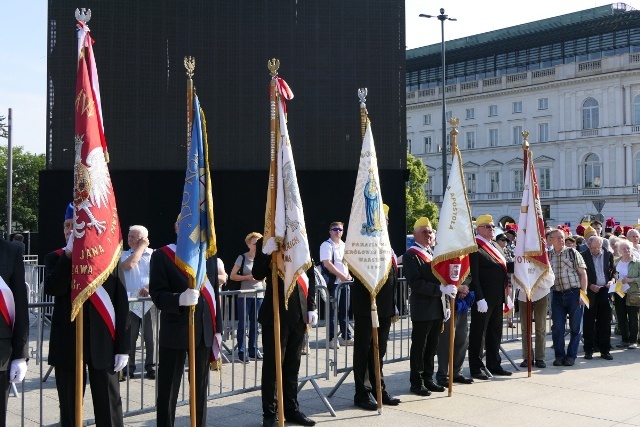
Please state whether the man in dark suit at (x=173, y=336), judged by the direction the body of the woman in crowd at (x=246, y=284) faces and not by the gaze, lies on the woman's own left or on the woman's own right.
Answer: on the woman's own right

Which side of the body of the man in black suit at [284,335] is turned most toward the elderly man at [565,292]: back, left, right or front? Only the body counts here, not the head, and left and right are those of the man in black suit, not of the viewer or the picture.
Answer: left

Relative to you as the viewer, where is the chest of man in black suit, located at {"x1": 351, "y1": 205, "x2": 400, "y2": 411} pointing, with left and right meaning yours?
facing the viewer and to the right of the viewer

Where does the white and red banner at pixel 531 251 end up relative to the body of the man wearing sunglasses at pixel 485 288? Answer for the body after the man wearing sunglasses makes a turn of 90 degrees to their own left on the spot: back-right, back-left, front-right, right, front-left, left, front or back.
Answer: front

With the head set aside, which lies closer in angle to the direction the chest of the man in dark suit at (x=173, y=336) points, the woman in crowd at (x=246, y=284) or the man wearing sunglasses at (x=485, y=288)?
the man wearing sunglasses

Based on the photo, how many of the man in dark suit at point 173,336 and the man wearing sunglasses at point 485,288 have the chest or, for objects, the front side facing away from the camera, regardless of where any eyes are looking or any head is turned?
0

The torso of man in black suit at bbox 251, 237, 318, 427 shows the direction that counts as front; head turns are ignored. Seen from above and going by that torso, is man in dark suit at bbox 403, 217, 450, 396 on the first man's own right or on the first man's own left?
on the first man's own left

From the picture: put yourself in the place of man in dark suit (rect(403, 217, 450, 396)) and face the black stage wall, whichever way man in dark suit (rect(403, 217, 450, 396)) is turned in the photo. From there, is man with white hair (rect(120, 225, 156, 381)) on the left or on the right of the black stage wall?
left

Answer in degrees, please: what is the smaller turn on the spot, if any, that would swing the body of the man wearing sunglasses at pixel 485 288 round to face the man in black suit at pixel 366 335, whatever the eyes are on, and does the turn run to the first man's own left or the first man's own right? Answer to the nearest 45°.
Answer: approximately 90° to the first man's own right

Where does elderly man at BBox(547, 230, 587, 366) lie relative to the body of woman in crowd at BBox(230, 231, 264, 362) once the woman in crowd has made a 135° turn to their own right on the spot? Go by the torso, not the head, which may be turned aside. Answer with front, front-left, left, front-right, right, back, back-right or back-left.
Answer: back

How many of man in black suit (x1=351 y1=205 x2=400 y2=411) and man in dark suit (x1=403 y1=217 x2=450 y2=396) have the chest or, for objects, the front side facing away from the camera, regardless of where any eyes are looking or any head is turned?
0

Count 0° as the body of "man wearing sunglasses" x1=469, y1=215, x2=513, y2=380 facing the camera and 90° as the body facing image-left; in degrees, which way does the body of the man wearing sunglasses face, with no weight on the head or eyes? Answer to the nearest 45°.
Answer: approximately 315°

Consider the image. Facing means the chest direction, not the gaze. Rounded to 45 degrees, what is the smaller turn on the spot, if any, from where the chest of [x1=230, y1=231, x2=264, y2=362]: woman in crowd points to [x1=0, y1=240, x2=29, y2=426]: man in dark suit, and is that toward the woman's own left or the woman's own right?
approximately 45° to the woman's own right
